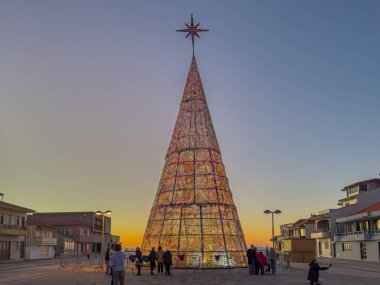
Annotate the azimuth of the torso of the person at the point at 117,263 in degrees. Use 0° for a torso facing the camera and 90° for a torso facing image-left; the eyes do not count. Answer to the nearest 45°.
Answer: approximately 180°

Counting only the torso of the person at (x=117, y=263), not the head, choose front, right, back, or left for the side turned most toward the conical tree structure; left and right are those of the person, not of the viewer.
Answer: front

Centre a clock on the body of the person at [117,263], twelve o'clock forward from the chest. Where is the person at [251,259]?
the person at [251,259] is roughly at 1 o'clock from the person at [117,263].
